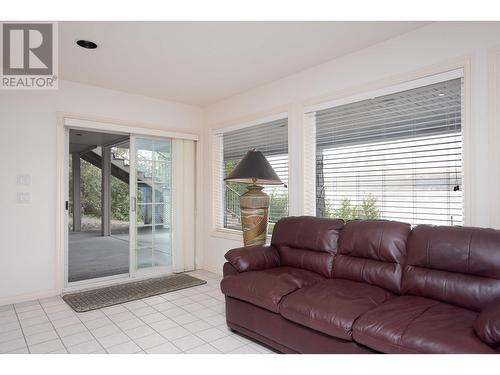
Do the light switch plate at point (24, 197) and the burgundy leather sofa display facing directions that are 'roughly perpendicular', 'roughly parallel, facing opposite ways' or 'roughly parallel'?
roughly perpendicular

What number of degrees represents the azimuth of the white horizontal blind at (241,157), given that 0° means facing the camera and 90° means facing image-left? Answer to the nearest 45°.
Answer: approximately 45°

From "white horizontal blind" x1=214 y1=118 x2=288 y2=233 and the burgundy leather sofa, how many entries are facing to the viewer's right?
0

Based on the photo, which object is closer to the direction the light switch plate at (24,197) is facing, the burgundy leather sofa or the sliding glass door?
the burgundy leather sofa

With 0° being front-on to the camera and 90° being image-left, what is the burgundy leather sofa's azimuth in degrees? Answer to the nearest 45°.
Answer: approximately 45°

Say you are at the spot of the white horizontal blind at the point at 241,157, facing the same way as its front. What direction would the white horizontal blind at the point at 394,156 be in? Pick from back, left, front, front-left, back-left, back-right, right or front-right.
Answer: left

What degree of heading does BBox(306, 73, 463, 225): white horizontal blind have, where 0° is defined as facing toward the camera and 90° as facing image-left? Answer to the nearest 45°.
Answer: approximately 45°

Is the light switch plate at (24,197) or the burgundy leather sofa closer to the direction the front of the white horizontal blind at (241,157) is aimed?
the light switch plate

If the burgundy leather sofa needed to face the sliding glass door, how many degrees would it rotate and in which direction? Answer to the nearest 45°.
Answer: approximately 90° to its right

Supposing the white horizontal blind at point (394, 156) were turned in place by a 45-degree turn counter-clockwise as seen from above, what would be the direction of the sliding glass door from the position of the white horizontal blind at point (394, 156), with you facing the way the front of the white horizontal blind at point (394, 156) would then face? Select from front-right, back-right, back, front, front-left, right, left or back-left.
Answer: right

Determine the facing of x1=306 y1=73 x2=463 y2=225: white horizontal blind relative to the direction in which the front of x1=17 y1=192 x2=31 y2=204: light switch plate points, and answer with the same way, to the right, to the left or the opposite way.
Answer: to the right

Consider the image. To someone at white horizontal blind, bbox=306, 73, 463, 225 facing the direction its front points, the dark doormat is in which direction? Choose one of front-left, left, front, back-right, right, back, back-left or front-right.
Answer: front-right

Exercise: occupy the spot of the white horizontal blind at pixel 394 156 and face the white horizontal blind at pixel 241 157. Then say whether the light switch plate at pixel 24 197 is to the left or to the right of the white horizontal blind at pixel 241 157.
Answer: left
